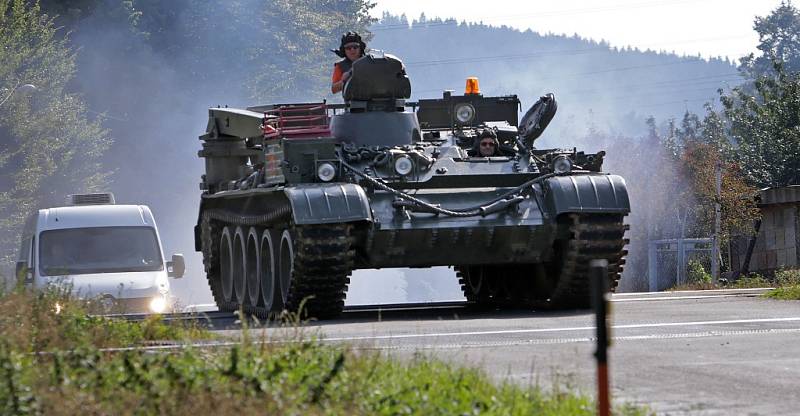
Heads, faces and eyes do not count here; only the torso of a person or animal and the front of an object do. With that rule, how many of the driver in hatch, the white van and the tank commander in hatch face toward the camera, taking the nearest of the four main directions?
3

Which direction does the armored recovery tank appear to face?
toward the camera

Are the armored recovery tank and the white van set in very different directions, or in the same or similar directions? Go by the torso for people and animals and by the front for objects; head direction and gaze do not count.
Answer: same or similar directions

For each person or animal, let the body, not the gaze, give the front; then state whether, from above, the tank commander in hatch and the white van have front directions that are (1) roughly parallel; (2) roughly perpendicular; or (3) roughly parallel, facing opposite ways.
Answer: roughly parallel

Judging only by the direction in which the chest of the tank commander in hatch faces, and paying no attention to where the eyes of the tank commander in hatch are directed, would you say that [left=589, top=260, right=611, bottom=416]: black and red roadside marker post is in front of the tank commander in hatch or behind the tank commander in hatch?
in front

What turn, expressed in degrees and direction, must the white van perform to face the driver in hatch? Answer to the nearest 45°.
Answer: approximately 45° to its left

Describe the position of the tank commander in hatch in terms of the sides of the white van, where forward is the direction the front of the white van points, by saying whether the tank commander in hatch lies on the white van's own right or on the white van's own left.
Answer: on the white van's own left

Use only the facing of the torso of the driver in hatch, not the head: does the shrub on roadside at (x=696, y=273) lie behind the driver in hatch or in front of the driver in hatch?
behind

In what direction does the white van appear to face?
toward the camera

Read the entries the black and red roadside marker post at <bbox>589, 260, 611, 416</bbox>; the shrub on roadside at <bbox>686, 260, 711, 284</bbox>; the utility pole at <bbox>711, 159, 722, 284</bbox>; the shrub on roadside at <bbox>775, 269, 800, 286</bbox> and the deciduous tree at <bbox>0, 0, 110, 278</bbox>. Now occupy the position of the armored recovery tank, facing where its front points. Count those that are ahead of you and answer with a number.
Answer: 1
